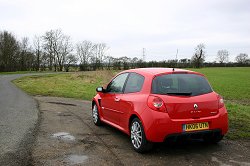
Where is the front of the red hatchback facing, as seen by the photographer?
facing away from the viewer and to the left of the viewer

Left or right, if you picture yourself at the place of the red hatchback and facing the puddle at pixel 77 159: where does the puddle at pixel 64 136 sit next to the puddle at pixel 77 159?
right

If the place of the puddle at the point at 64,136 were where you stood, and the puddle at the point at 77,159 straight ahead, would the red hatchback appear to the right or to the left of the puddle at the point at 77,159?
left
